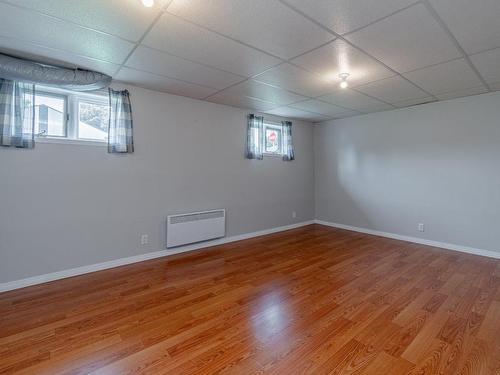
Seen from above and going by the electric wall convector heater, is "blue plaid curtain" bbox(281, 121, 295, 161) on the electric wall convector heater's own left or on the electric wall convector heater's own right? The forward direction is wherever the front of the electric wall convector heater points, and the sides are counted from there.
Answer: on the electric wall convector heater's own left

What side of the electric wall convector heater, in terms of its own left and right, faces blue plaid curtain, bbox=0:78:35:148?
right

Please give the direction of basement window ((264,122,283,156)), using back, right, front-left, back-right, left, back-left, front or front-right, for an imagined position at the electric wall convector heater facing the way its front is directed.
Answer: left

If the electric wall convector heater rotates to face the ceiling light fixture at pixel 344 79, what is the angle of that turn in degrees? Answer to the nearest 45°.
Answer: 0° — it already faces it

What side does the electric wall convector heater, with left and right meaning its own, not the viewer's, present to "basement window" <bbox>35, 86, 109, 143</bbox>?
right

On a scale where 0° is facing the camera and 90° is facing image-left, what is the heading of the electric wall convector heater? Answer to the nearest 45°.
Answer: approximately 315°
